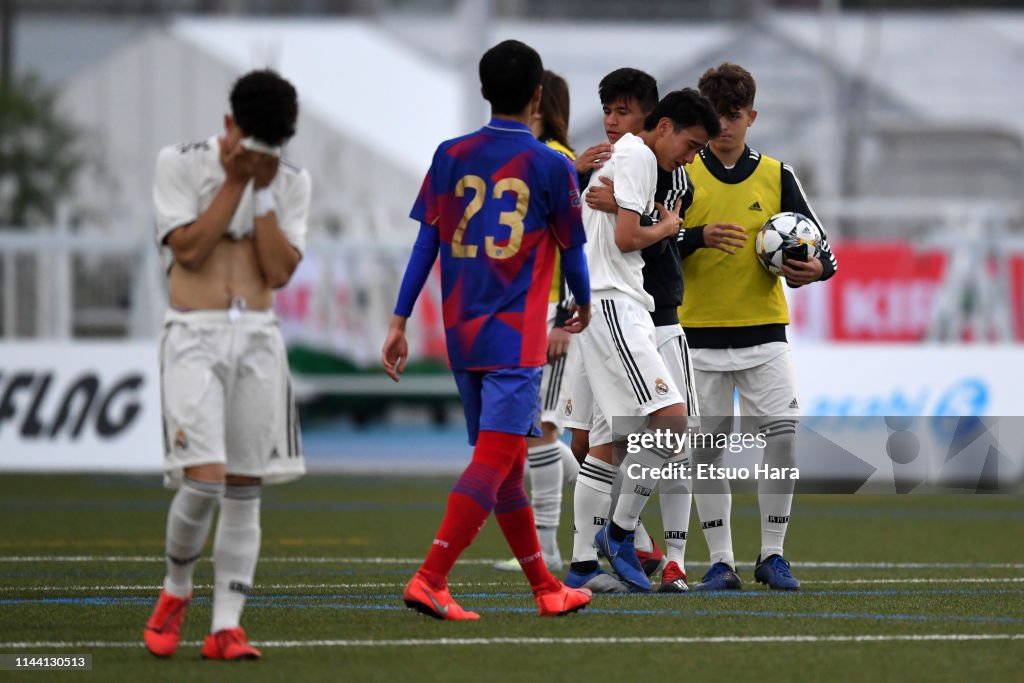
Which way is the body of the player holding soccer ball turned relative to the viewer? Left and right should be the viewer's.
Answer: facing the viewer

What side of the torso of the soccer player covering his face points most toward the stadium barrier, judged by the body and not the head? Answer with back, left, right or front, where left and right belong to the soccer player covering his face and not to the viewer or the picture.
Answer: back

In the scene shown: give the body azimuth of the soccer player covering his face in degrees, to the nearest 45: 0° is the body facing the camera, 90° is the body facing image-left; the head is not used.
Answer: approximately 0°

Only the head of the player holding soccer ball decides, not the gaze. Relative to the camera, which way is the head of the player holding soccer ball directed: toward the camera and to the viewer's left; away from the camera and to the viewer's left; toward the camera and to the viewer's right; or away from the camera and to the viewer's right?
toward the camera and to the viewer's left

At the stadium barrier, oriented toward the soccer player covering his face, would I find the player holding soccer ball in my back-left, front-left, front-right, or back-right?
front-left

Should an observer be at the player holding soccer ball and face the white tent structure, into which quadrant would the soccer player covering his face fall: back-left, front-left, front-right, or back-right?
back-left

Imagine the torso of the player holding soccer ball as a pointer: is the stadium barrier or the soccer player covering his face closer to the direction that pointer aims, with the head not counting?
the soccer player covering his face

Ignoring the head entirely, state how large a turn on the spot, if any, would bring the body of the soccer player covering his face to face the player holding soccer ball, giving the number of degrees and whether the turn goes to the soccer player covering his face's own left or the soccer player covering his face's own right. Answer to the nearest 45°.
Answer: approximately 135° to the soccer player covering his face's own left

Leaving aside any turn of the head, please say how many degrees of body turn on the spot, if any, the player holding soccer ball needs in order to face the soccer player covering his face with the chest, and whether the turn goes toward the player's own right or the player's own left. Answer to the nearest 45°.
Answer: approximately 45° to the player's own right

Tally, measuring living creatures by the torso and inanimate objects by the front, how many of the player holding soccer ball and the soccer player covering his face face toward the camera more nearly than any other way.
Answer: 2

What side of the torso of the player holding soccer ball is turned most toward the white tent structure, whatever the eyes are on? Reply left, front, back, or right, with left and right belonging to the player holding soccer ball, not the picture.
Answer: back

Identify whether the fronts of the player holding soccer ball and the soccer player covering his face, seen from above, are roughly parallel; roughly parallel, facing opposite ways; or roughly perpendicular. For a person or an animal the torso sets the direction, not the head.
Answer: roughly parallel
